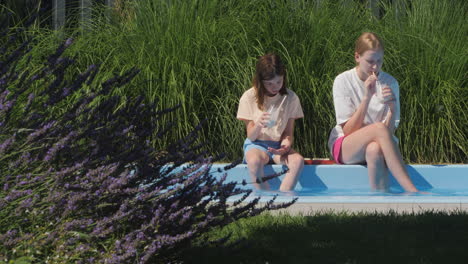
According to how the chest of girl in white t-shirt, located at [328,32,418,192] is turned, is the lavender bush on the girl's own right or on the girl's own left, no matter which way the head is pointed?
on the girl's own right

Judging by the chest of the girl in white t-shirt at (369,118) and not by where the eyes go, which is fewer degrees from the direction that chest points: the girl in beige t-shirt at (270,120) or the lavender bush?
the lavender bush

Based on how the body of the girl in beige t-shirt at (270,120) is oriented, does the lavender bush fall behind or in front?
in front

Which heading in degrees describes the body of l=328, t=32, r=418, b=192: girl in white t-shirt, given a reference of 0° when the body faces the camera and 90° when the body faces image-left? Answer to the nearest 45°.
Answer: approximately 315°

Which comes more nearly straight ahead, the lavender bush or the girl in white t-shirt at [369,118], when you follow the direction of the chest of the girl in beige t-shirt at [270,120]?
the lavender bush

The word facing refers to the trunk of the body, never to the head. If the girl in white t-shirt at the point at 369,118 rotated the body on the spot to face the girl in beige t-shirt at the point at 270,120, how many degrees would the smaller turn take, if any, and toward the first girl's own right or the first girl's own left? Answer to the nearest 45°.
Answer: approximately 135° to the first girl's own right

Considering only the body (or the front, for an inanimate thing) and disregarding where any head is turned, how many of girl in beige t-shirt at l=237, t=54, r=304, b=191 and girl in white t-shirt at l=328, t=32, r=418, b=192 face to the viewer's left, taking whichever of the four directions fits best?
0

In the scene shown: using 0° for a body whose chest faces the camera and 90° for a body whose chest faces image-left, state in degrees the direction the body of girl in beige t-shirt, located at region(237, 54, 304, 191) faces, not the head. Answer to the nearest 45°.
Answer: approximately 0°
